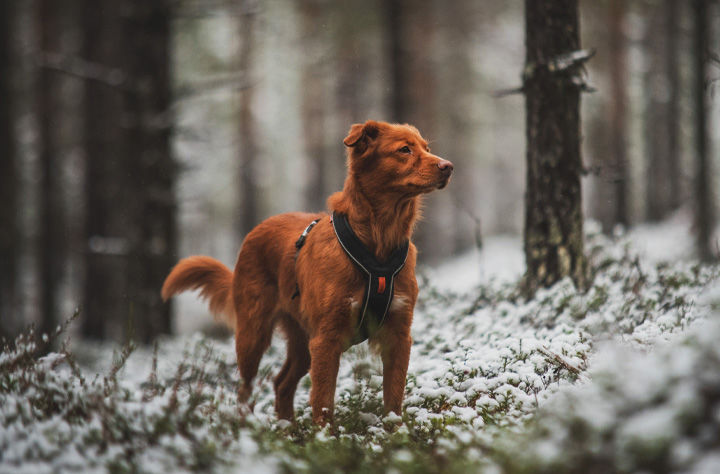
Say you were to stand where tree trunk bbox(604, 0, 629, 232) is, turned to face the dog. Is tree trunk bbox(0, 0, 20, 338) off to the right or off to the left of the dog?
right

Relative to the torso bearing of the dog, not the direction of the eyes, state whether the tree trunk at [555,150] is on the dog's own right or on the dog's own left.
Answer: on the dog's own left

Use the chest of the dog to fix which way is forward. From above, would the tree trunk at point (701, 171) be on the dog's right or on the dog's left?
on the dog's left

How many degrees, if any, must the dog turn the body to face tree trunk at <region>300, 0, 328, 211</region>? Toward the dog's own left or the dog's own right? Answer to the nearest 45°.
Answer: approximately 135° to the dog's own left

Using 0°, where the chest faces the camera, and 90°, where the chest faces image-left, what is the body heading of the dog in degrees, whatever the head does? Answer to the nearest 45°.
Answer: approximately 315°

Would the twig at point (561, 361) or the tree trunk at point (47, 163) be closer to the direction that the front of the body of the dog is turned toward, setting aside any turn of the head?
the twig

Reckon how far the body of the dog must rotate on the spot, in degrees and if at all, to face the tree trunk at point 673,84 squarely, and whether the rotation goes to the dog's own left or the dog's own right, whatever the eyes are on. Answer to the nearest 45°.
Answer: approximately 90° to the dog's own left

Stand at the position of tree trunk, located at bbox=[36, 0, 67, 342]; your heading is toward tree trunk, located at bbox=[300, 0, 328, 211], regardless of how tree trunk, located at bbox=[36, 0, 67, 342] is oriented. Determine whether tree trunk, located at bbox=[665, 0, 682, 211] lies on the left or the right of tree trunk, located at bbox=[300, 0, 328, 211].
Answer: right

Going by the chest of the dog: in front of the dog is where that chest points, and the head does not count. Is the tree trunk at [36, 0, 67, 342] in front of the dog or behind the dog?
behind

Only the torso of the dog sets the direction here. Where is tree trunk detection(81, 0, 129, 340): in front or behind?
behind

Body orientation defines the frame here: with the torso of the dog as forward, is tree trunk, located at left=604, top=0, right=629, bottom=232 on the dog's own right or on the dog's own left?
on the dog's own left
